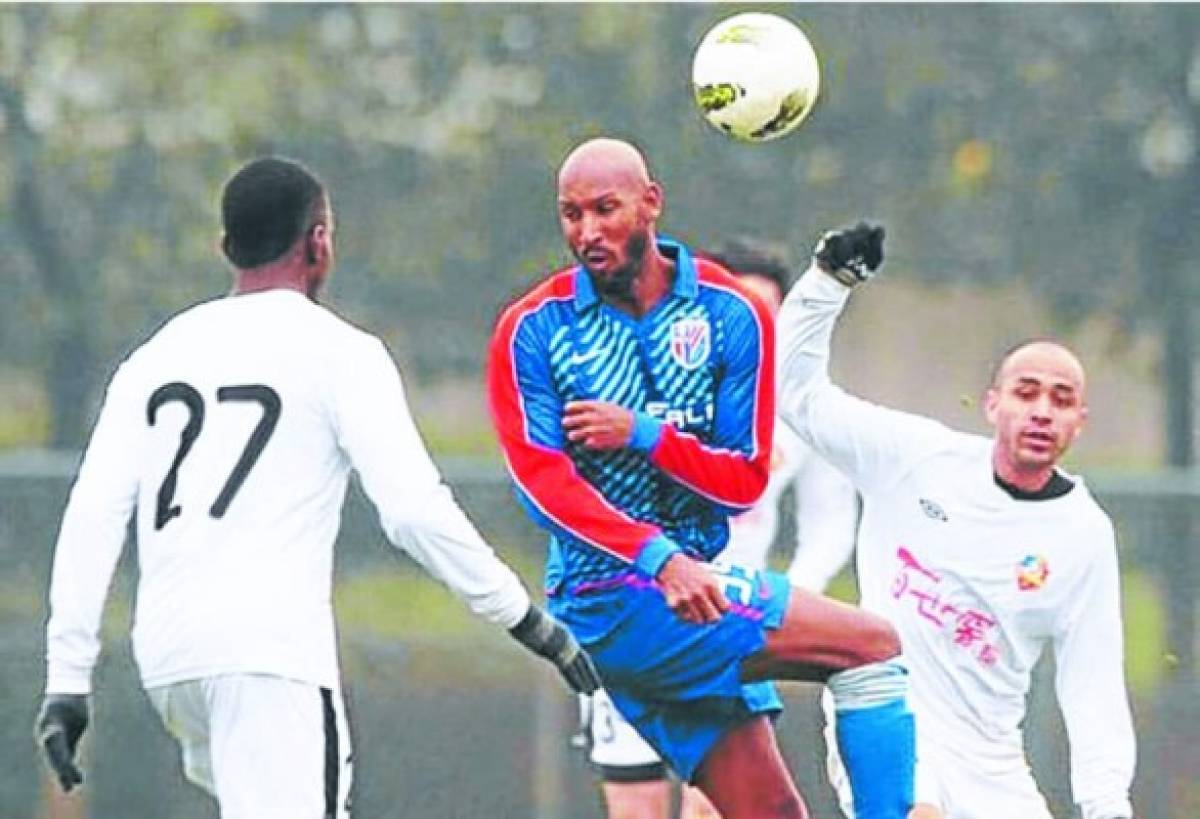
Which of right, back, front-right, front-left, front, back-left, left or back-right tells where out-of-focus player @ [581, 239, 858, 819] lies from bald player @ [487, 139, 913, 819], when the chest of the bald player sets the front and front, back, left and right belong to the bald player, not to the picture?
back

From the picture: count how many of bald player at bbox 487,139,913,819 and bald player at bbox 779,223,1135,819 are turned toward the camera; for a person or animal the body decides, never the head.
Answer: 2

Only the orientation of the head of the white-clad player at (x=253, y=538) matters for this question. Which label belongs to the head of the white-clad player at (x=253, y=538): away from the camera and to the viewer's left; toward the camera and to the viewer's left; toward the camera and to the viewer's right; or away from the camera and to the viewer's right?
away from the camera and to the viewer's right

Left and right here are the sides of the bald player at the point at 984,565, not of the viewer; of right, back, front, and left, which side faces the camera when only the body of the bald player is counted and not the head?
front

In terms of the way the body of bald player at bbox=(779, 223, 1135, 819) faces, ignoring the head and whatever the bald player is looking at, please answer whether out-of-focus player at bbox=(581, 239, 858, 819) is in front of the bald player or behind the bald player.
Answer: behind
